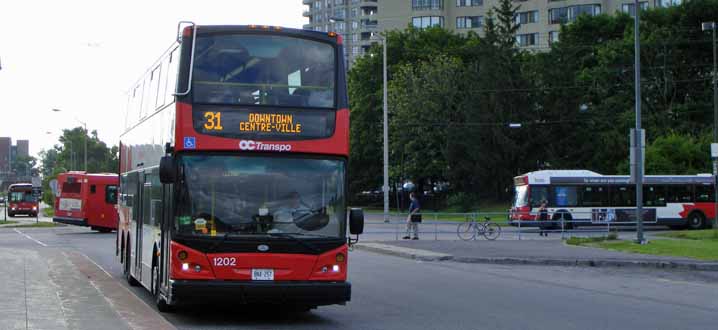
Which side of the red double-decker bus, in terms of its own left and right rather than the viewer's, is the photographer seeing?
front

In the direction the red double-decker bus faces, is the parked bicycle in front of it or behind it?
behind

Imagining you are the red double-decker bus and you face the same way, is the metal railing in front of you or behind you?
behind
